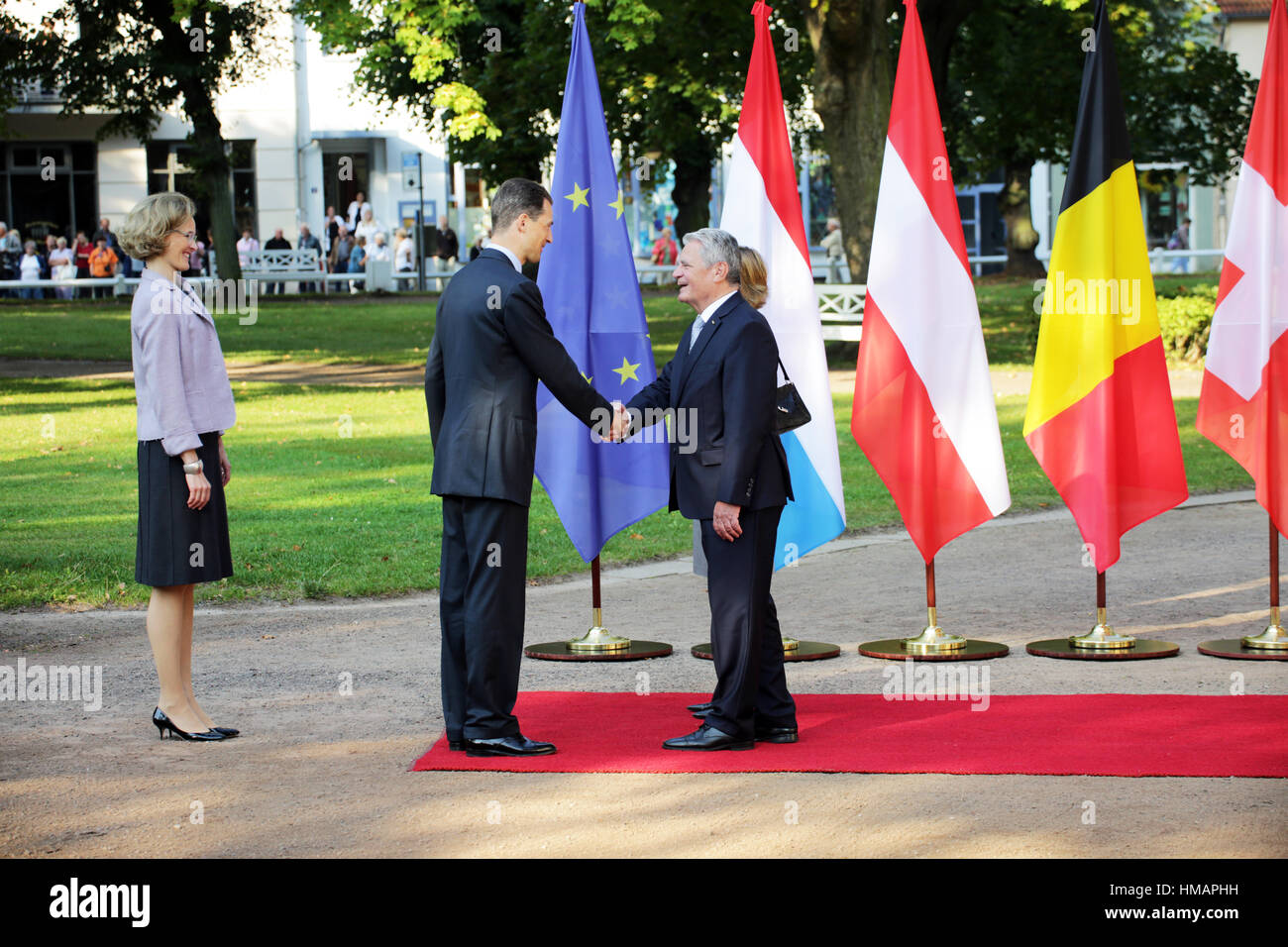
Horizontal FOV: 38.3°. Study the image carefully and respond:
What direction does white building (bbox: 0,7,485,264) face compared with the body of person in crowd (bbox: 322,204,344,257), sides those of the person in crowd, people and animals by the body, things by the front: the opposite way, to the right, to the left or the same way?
the same way

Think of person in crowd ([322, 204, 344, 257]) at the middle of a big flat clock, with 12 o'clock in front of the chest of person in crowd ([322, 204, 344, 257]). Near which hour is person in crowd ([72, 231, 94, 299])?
person in crowd ([72, 231, 94, 299]) is roughly at 3 o'clock from person in crowd ([322, 204, 344, 257]).

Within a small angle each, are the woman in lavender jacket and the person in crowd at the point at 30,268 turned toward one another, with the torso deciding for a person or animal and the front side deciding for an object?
no

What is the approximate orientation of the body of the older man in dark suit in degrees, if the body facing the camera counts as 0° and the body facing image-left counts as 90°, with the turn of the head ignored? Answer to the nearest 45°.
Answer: approximately 90°

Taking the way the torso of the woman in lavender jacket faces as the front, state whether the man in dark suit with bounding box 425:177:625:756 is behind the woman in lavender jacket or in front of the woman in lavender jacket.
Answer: in front

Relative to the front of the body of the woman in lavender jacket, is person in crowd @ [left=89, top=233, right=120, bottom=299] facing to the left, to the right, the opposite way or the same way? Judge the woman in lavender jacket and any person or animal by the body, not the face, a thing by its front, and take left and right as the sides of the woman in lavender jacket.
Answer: to the right

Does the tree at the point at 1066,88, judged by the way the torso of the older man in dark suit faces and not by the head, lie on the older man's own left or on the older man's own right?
on the older man's own right

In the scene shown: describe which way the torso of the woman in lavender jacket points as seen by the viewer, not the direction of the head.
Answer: to the viewer's right

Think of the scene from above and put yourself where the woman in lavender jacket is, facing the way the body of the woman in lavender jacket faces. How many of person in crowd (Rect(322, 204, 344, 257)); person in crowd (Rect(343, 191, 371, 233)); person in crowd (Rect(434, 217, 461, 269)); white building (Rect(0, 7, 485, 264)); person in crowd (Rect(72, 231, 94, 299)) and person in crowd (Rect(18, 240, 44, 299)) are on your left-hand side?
6

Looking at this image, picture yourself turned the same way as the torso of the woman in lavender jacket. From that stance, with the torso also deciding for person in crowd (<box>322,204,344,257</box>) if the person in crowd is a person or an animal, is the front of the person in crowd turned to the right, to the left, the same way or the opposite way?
to the right

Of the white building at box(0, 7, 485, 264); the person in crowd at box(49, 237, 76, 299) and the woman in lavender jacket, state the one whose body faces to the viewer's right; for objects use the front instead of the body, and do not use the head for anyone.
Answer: the woman in lavender jacket

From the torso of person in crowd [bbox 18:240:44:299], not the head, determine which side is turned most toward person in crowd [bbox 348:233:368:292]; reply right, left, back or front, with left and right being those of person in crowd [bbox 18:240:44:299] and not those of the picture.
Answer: left

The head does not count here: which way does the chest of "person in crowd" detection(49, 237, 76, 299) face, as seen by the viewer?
toward the camera

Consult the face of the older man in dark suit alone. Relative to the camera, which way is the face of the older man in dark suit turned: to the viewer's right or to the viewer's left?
to the viewer's left

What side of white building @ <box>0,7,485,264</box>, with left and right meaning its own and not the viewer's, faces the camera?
front

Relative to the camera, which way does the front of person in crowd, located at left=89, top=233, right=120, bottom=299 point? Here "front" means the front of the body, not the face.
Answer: toward the camera

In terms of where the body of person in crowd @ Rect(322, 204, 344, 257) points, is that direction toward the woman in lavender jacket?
yes

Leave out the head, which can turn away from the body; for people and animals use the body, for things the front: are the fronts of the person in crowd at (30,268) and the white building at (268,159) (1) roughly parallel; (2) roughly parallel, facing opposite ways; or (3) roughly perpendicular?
roughly parallel

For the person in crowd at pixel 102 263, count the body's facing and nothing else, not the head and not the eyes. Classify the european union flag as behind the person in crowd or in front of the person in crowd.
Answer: in front

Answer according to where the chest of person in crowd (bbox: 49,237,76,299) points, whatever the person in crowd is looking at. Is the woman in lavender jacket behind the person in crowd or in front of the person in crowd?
in front
